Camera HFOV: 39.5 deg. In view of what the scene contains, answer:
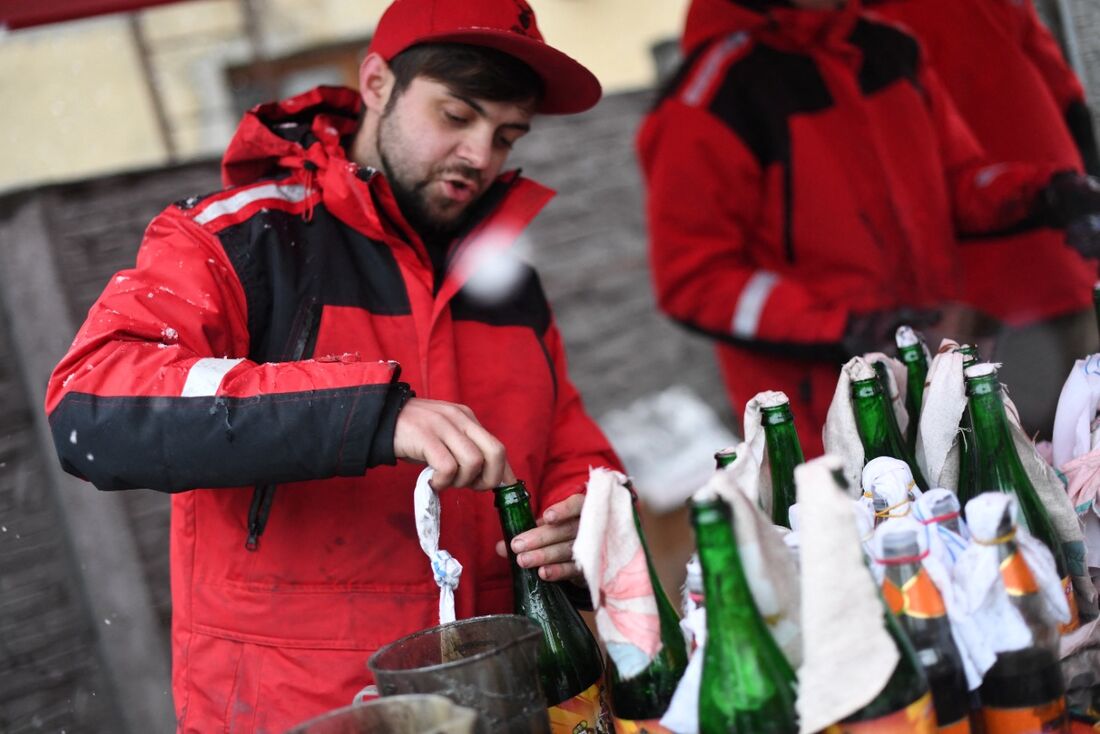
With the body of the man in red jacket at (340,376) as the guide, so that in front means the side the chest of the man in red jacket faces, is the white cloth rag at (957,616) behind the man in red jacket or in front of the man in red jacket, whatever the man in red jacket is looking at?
in front

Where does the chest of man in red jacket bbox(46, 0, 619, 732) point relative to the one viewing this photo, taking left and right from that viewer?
facing the viewer and to the right of the viewer

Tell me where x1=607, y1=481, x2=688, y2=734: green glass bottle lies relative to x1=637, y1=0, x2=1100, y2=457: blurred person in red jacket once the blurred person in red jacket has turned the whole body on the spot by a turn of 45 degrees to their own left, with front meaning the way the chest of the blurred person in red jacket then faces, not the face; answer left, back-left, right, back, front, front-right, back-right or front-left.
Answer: right

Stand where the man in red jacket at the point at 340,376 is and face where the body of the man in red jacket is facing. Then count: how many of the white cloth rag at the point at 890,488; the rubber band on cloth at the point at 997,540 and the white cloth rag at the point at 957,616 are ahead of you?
3

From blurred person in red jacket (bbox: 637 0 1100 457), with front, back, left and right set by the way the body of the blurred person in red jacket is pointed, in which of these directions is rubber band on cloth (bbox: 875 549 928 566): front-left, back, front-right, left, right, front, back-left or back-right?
front-right

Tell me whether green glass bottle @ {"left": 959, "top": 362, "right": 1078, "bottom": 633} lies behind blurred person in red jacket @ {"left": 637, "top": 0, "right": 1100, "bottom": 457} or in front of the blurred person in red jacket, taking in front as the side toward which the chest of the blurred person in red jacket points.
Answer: in front

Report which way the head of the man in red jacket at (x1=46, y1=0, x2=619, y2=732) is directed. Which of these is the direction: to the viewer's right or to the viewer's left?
to the viewer's right

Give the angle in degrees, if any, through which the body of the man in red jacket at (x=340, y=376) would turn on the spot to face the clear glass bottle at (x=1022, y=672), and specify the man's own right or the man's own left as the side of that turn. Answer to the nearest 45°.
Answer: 0° — they already face it
